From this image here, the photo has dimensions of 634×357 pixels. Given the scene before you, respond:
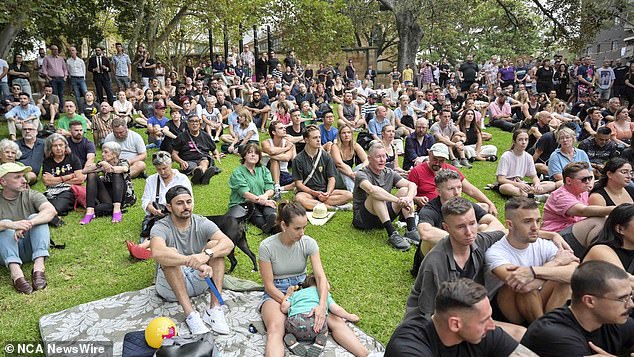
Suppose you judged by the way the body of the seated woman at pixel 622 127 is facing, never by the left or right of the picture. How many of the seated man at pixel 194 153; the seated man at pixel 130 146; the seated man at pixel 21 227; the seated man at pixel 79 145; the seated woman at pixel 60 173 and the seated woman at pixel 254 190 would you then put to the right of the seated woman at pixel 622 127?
6

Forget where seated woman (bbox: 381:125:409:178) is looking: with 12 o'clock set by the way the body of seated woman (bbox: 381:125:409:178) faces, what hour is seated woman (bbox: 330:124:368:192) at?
seated woman (bbox: 330:124:368:192) is roughly at 3 o'clock from seated woman (bbox: 381:125:409:178).

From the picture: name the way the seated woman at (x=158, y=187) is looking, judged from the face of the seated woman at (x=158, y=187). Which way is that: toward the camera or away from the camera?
toward the camera

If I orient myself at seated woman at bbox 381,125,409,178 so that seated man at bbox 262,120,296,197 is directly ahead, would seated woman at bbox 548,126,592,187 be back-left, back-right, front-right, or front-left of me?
back-left

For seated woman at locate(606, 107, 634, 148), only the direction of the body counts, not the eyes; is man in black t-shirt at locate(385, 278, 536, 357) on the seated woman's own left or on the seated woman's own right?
on the seated woman's own right

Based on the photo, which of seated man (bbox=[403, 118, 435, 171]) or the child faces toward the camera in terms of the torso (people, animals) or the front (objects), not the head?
the seated man

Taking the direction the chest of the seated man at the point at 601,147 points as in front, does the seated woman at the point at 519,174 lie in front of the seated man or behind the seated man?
in front

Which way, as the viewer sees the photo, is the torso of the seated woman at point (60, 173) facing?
toward the camera

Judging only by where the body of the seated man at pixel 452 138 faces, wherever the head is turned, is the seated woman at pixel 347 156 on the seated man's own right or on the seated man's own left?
on the seated man's own right

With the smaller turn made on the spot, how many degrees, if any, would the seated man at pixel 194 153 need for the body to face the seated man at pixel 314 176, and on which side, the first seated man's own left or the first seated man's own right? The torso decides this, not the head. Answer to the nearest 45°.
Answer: approximately 45° to the first seated man's own left

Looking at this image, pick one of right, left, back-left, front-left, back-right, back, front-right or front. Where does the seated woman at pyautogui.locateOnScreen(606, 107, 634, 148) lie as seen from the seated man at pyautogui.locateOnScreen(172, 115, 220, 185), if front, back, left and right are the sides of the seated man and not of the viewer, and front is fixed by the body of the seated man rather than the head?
left
